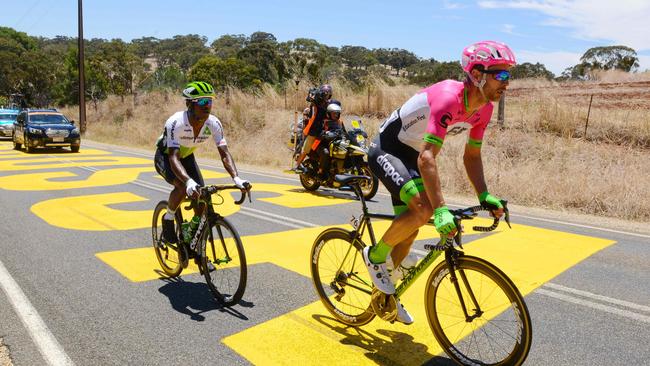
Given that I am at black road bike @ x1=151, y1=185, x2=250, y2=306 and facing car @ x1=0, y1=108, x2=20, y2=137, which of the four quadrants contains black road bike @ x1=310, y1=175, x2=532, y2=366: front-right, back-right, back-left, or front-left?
back-right

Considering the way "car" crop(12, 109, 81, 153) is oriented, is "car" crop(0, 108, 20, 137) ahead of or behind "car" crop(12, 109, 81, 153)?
behind

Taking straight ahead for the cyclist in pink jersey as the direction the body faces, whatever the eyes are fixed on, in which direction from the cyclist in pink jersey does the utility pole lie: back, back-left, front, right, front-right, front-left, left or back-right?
back

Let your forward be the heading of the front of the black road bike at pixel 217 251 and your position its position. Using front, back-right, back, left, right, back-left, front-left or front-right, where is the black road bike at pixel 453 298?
front

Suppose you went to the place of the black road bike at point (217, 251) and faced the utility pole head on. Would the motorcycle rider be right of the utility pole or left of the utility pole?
right

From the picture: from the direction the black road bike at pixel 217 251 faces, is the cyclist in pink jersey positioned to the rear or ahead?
ahead

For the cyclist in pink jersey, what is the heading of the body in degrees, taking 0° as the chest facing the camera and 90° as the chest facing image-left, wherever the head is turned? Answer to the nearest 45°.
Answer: approximately 315°

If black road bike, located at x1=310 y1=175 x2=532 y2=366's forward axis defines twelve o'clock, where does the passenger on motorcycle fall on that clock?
The passenger on motorcycle is roughly at 7 o'clock from the black road bike.

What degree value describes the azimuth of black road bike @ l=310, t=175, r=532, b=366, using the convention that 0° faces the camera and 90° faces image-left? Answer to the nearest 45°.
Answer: approximately 315°

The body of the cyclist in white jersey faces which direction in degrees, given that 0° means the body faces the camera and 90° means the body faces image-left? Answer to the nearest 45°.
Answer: approximately 315°

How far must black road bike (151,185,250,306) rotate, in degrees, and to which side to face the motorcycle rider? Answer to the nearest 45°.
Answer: approximately 135° to its left

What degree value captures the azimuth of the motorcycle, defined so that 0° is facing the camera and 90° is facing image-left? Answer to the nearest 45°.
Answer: approximately 315°

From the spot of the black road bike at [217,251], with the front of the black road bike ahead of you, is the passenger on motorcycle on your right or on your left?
on your left

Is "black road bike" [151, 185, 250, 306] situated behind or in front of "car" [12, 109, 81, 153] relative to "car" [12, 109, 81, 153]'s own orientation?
in front

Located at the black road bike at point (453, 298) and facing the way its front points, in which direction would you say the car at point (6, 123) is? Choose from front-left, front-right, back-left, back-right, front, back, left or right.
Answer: back

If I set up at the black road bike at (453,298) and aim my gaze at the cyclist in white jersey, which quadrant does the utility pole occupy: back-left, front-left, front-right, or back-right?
front-right

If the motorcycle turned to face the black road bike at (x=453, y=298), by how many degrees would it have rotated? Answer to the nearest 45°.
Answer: approximately 45° to its right
